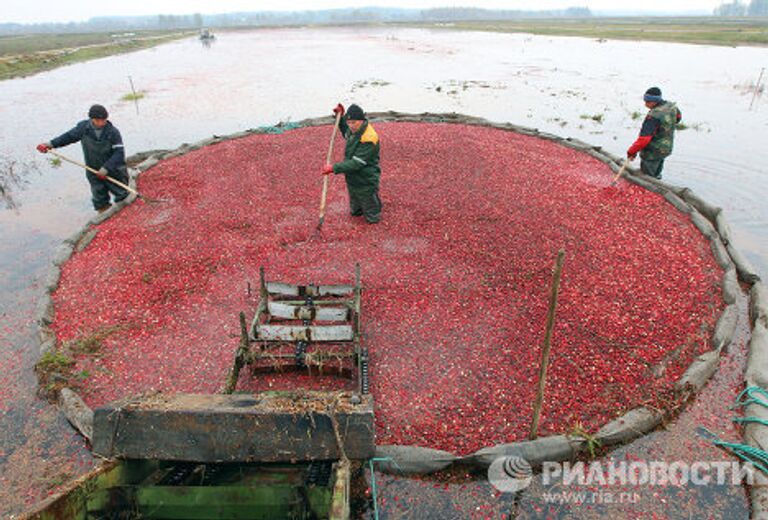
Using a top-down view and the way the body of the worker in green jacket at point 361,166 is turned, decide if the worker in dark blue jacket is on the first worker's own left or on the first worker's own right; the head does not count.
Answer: on the first worker's own right

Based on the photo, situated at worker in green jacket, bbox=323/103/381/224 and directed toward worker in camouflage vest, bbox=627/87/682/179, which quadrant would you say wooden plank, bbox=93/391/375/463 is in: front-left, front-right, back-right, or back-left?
back-right

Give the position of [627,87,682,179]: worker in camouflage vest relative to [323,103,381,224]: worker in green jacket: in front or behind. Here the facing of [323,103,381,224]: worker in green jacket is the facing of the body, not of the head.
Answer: behind

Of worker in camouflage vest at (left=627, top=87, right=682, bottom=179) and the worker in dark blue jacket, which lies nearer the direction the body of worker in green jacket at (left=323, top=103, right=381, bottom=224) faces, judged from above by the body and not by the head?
the worker in dark blue jacket

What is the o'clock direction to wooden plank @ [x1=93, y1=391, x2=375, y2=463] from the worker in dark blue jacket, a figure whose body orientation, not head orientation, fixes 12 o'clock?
The wooden plank is roughly at 12 o'clock from the worker in dark blue jacket.

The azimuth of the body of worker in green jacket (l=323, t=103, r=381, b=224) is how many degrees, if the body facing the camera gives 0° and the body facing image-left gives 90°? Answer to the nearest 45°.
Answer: approximately 45°

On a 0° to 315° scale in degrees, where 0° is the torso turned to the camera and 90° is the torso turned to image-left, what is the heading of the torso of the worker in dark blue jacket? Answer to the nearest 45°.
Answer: approximately 0°

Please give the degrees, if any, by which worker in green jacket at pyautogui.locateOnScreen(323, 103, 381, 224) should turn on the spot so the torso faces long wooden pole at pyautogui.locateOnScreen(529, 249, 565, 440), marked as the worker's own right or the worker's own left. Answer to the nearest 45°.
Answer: approximately 45° to the worker's own left

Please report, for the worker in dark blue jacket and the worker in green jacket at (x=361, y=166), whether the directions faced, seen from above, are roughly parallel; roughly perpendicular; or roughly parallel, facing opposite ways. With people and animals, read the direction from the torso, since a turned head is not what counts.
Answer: roughly perpendicular
